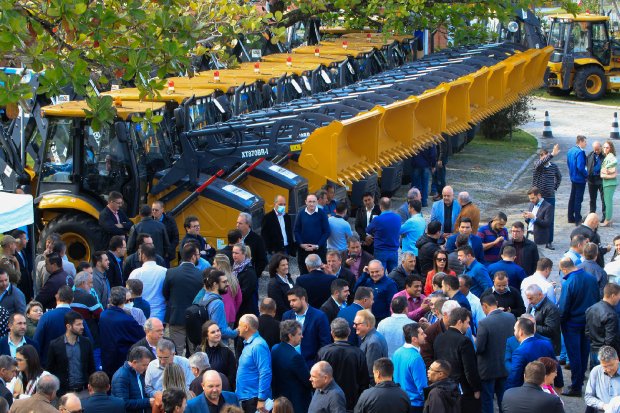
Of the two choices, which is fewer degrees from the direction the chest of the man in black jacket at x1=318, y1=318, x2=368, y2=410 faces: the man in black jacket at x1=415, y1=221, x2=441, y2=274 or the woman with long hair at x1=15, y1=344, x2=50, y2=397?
the man in black jacket

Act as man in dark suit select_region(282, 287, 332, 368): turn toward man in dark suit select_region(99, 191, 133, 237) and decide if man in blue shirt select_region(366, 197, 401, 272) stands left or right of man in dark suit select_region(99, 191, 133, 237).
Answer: right

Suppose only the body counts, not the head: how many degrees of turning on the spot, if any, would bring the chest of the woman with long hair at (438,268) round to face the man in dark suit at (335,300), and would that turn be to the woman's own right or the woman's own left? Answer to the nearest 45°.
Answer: approximately 45° to the woman's own right

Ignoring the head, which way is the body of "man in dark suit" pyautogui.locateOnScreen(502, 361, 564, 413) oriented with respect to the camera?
away from the camera

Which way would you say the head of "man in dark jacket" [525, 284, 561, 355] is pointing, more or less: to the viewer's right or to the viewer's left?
to the viewer's left
